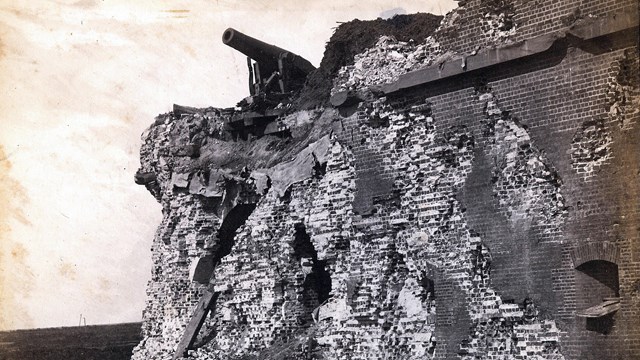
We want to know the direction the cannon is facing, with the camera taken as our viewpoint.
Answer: facing the viewer and to the left of the viewer
